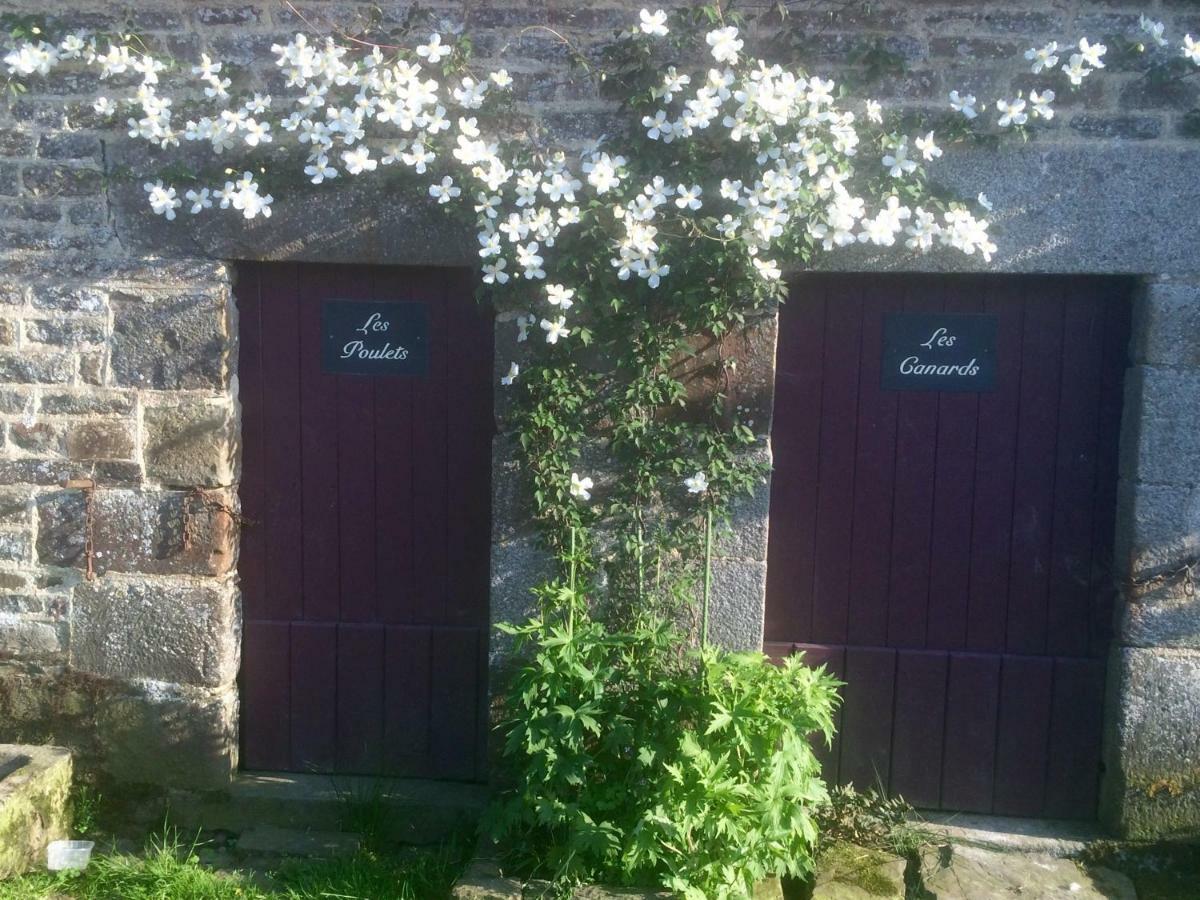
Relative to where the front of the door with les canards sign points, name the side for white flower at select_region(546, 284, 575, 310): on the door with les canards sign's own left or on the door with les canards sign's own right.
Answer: on the door with les canards sign's own right

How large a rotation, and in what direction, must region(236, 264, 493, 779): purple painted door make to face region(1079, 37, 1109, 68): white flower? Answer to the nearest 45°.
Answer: approximately 45° to its left

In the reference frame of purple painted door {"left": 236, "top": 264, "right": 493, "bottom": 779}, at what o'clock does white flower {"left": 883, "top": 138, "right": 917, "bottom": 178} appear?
The white flower is roughly at 10 o'clock from the purple painted door.

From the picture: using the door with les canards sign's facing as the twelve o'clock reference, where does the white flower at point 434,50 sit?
The white flower is roughly at 2 o'clock from the door with les canards sign.

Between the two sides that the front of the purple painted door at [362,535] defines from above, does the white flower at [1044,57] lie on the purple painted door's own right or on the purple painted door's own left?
on the purple painted door's own left

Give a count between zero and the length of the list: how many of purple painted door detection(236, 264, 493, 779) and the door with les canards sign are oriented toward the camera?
2

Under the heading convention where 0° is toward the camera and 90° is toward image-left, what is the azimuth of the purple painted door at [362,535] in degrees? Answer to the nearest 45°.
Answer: approximately 0°
